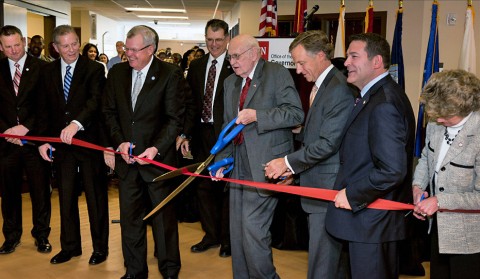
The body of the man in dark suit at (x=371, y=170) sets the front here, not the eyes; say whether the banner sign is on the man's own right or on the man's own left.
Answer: on the man's own right

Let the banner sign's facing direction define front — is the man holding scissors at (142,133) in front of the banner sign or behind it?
in front

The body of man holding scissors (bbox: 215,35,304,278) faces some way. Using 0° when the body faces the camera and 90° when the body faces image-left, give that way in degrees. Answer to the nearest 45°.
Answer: approximately 45°

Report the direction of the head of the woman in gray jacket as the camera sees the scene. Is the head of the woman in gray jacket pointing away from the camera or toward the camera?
toward the camera

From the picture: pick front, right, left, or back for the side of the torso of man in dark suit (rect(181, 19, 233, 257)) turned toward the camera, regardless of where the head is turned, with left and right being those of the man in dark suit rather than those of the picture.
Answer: front

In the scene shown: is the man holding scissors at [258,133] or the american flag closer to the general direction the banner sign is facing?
the man holding scissors

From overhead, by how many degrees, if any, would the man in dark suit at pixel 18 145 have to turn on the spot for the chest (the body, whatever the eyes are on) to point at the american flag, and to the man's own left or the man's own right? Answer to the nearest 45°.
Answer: approximately 90° to the man's own left

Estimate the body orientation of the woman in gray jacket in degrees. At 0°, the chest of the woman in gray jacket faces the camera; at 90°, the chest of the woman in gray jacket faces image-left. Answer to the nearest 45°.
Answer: approximately 45°

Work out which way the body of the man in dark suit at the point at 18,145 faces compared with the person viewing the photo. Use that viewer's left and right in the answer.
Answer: facing the viewer

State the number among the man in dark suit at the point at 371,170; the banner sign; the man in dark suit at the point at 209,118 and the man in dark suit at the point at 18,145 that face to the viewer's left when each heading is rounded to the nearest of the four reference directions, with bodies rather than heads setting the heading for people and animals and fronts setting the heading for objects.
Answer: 1

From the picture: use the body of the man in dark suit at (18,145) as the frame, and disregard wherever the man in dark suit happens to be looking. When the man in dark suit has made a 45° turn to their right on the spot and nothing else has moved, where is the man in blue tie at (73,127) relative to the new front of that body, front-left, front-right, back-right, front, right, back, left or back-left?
left

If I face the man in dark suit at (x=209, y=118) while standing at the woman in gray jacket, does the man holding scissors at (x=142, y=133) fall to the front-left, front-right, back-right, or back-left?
front-left

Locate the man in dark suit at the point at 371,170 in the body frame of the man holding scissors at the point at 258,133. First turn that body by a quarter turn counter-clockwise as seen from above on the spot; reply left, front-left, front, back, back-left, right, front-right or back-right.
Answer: front

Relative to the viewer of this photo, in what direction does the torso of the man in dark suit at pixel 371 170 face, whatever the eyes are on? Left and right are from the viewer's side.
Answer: facing to the left of the viewer

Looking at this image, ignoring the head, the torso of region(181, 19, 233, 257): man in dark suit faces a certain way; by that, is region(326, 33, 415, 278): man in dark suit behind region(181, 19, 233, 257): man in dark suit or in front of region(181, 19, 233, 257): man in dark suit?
in front

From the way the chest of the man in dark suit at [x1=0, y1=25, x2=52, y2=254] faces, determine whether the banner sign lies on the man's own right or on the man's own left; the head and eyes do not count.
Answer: on the man's own left
